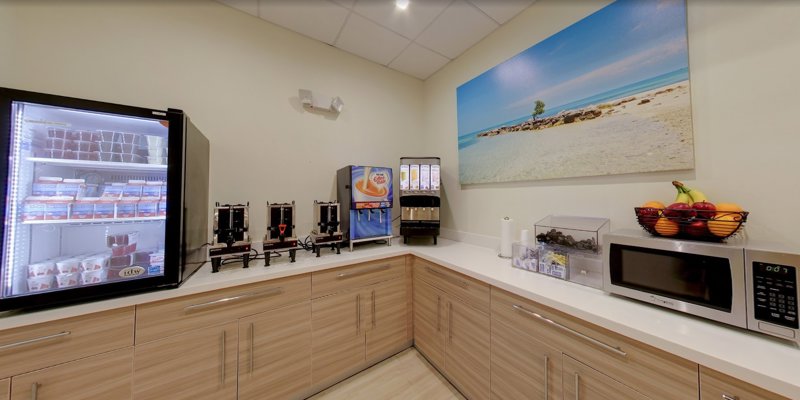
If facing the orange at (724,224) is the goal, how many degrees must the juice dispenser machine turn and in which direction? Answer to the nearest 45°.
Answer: approximately 45° to its left

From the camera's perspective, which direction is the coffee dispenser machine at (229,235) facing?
toward the camera

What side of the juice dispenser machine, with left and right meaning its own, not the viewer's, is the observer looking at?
front

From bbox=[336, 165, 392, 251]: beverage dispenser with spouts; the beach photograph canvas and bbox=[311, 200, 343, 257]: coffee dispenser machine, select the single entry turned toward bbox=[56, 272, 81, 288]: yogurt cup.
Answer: the beach photograph canvas

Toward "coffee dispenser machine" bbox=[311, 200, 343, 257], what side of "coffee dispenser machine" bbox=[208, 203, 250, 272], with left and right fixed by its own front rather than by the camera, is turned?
left

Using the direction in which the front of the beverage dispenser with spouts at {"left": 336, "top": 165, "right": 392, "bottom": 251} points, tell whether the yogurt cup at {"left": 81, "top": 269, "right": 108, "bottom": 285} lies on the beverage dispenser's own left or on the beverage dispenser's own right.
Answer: on the beverage dispenser's own right

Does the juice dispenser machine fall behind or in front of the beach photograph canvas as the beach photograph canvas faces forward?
in front

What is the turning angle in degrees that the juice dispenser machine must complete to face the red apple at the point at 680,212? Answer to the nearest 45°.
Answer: approximately 45° to its left

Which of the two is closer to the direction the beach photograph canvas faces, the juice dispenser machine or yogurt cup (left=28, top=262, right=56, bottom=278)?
the yogurt cup

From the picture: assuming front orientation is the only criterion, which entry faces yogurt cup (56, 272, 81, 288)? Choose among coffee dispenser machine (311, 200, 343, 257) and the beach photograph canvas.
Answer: the beach photograph canvas

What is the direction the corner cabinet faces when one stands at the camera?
facing the viewer and to the left of the viewer

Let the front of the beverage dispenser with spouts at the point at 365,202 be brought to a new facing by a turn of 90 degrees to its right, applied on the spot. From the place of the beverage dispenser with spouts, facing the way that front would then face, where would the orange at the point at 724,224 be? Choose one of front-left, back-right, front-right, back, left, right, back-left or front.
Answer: left

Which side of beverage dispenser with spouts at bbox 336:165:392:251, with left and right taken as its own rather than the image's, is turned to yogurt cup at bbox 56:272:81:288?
right

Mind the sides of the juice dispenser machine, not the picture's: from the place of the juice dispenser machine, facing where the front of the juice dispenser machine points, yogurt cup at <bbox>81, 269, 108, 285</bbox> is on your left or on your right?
on your right

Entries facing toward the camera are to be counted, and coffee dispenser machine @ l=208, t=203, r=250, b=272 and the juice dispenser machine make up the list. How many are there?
2

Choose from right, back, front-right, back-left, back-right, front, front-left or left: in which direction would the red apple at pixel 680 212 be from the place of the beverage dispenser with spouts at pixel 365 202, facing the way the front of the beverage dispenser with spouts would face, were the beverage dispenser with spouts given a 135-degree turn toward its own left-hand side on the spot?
back-right
